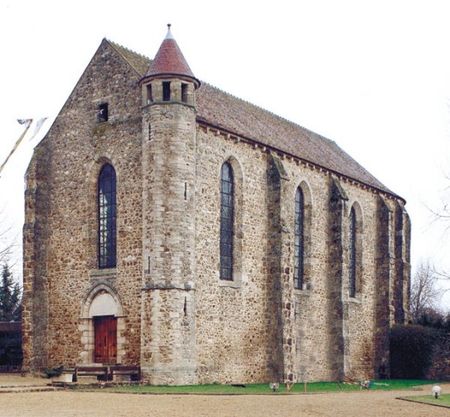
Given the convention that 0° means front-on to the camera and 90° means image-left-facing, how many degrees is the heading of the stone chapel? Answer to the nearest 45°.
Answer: approximately 45°
